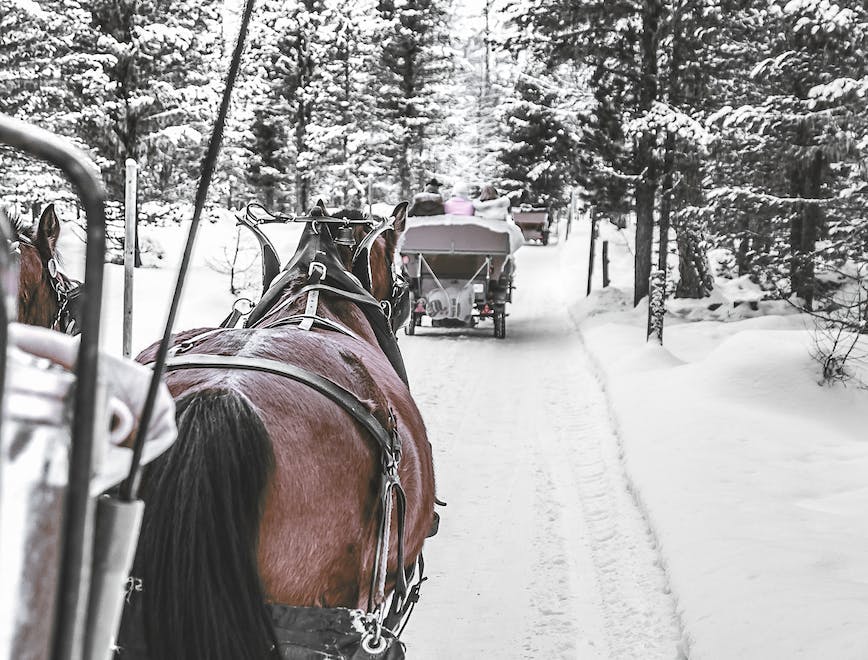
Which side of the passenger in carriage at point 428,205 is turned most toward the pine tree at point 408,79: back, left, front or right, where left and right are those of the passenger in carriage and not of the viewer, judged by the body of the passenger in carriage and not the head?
front

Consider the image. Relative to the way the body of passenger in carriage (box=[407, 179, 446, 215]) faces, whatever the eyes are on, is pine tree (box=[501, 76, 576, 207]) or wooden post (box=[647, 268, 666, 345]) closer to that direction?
the pine tree

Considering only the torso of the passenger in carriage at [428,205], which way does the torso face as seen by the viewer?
away from the camera

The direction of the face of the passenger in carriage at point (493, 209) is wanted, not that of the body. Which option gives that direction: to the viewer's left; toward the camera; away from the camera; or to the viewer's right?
away from the camera

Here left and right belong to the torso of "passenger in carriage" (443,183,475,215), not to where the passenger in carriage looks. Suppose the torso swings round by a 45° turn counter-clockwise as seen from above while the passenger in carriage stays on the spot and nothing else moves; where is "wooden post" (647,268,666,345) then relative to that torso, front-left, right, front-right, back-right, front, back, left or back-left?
back

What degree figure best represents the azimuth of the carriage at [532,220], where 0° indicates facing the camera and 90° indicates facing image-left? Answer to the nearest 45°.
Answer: approximately 180°

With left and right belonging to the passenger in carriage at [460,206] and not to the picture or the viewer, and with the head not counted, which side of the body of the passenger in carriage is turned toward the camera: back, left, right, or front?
back

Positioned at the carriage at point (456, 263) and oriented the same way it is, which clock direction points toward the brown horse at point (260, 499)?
The brown horse is roughly at 6 o'clock from the carriage.

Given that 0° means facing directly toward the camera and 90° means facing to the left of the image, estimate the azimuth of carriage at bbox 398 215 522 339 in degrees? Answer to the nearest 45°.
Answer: approximately 180°

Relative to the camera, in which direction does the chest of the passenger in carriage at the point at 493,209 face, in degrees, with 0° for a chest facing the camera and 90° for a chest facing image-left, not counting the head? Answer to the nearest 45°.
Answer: approximately 180°
